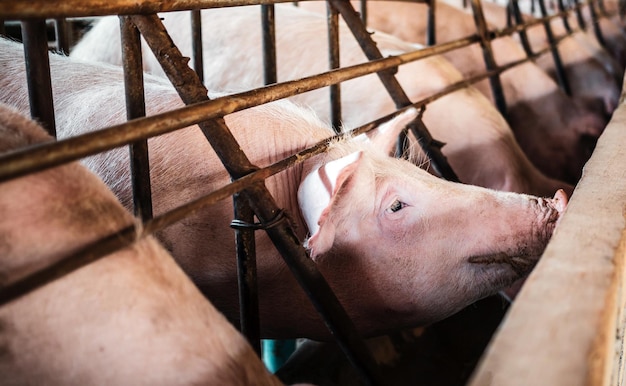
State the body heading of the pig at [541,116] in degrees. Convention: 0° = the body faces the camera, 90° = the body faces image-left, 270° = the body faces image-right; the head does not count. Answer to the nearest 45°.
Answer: approximately 315°

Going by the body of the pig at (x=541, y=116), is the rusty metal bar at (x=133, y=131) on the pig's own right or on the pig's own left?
on the pig's own right

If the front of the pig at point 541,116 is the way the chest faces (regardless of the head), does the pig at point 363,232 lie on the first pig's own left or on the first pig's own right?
on the first pig's own right

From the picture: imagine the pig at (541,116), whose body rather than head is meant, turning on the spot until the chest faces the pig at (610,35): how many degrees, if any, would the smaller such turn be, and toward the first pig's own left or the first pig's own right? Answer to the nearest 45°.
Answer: approximately 135° to the first pig's own left

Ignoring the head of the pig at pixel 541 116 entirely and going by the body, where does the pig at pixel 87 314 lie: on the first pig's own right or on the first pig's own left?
on the first pig's own right

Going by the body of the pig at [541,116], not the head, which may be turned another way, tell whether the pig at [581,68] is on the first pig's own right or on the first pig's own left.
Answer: on the first pig's own left
